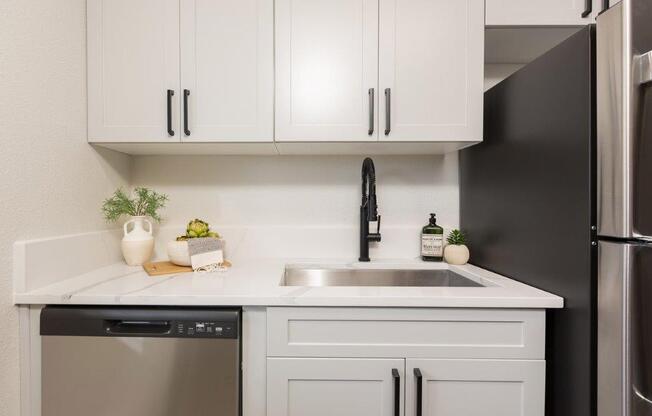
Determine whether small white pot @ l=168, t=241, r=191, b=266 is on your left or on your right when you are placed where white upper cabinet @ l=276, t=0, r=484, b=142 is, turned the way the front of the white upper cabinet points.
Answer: on your right

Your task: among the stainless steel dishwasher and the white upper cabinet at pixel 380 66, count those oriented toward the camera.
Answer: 2

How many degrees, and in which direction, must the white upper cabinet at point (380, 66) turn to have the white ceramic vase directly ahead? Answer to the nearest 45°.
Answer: approximately 90° to its right

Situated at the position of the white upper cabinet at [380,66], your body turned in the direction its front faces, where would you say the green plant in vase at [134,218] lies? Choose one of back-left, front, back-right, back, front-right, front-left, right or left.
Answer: right

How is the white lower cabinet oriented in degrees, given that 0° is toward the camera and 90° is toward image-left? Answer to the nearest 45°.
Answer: approximately 0°

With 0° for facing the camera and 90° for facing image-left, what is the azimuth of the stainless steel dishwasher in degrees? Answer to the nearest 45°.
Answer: approximately 0°

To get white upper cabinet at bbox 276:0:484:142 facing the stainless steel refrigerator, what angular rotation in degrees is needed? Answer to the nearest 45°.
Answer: approximately 45° to its left
